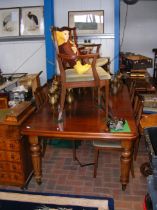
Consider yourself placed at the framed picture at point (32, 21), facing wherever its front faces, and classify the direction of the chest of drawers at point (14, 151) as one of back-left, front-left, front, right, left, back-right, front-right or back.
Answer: front

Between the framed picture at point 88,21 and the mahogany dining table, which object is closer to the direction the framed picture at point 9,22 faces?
the mahogany dining table

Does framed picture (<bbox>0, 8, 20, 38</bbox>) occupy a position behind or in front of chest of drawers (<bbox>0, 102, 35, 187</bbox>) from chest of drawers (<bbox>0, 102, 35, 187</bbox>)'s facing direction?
behind

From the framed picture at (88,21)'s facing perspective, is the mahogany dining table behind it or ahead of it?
ahead

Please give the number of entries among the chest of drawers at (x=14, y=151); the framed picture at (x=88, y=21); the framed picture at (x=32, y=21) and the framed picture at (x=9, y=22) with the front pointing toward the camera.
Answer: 4

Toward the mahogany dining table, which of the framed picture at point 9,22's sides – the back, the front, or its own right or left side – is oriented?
front

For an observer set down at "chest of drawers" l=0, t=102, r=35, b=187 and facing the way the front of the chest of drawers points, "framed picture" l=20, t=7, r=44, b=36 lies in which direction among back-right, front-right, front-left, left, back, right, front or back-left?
back

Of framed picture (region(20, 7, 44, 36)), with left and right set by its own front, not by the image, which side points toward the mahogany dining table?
front

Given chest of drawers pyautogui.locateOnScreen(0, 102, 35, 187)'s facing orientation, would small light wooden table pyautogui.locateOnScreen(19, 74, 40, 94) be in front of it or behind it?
behind

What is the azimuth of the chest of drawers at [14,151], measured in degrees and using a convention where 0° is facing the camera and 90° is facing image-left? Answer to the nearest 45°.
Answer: approximately 0°

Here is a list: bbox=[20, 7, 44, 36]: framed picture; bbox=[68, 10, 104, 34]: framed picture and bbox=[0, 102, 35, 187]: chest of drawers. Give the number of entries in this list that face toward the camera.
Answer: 3

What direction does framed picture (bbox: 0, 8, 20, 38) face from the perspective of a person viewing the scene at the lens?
facing the viewer

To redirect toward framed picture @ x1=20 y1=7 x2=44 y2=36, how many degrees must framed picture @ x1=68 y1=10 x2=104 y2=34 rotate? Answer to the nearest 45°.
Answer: approximately 90° to its right

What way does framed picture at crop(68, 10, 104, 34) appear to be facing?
toward the camera

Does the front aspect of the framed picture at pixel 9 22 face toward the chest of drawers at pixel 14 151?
yes
